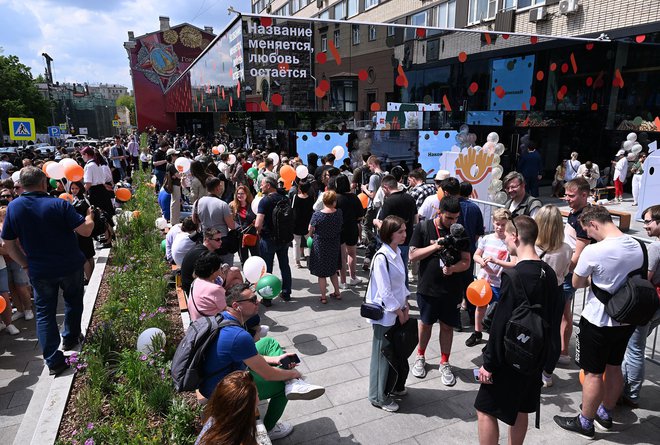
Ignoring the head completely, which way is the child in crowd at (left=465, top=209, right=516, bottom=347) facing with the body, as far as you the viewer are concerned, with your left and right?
facing the viewer and to the left of the viewer

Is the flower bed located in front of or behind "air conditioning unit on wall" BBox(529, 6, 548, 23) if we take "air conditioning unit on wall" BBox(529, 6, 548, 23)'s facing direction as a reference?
in front

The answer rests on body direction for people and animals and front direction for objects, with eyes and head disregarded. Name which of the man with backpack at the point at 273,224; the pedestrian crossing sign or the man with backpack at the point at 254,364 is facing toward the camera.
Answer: the pedestrian crossing sign

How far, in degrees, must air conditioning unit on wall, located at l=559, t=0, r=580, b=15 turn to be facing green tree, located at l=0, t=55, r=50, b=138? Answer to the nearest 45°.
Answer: approximately 45° to its right

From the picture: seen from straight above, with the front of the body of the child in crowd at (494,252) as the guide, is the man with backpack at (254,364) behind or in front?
in front

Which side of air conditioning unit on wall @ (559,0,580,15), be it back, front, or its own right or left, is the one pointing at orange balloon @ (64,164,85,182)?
front

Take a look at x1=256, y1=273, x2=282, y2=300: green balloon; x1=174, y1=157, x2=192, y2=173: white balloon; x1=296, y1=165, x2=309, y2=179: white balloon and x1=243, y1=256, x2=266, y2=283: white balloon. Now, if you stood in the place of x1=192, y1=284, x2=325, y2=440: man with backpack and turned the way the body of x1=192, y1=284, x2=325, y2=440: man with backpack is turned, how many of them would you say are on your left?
4

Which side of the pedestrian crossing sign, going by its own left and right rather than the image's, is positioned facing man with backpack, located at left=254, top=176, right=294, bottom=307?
front

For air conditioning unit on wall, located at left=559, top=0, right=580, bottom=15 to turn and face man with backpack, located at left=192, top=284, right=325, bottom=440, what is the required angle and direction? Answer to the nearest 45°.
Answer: approximately 45° to its left

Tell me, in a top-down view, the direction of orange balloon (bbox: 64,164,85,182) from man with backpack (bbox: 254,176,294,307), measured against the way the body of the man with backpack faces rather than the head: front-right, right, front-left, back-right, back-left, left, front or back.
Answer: front-left

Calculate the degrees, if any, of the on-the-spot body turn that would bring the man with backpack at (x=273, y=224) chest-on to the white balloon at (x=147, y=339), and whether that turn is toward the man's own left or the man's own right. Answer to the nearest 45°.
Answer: approximately 90° to the man's own left

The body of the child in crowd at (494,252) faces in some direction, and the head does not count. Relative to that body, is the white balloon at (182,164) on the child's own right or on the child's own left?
on the child's own right

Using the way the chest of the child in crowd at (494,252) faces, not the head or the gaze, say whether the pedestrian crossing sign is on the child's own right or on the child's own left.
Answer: on the child's own right

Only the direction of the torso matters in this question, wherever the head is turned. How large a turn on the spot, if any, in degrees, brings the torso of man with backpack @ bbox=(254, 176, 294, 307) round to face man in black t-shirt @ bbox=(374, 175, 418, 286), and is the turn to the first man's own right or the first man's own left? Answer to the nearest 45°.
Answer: approximately 135° to the first man's own right

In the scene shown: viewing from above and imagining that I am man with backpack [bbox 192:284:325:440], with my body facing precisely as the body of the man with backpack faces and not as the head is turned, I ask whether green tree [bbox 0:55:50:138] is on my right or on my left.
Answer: on my left
